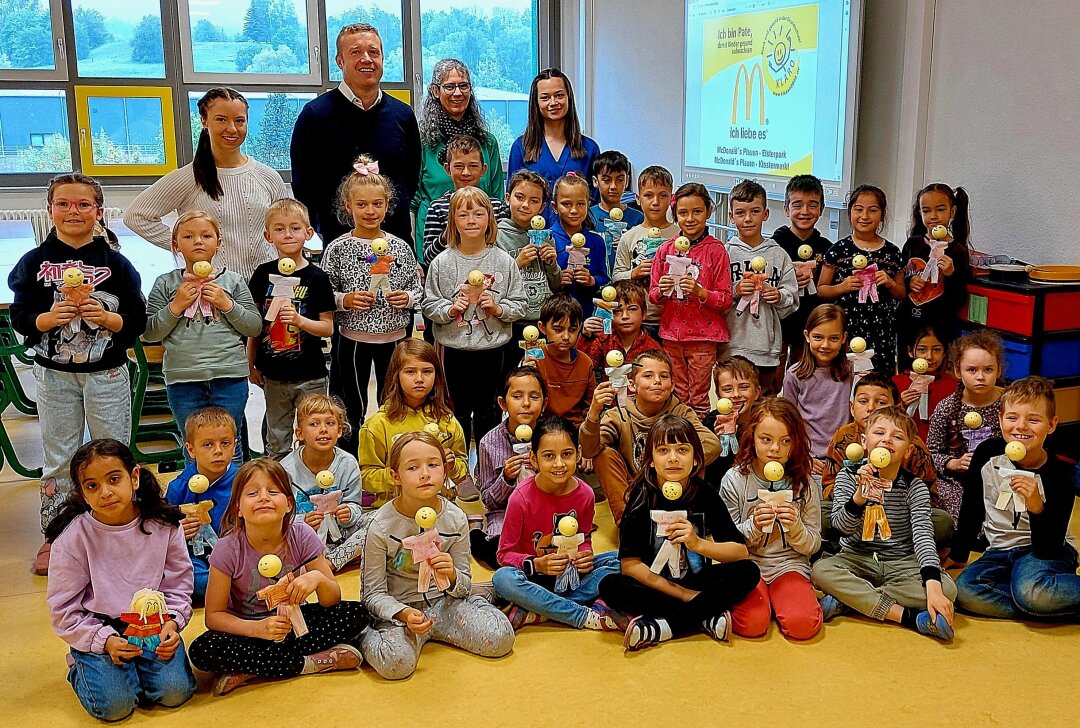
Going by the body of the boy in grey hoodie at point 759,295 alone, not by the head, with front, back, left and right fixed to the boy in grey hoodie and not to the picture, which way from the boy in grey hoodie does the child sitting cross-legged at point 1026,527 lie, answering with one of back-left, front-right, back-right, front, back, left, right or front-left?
front-left

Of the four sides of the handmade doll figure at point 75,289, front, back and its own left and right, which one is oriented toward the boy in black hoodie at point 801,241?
left

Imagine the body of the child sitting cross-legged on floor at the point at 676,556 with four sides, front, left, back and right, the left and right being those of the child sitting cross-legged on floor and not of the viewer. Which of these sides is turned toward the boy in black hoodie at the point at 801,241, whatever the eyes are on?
back

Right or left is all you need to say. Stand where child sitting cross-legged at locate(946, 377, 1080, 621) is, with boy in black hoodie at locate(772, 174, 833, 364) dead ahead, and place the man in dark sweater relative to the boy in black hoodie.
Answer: left

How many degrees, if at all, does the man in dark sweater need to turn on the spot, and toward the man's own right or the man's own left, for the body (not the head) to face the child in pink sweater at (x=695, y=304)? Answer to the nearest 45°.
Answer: approximately 90° to the man's own left

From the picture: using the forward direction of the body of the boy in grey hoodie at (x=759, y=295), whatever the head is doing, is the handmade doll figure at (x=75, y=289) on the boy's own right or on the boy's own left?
on the boy's own right

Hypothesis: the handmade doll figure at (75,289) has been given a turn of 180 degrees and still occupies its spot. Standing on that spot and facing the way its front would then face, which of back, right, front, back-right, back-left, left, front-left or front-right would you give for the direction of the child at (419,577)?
back-right

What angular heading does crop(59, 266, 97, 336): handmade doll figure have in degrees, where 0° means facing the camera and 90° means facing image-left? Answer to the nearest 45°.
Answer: approximately 0°

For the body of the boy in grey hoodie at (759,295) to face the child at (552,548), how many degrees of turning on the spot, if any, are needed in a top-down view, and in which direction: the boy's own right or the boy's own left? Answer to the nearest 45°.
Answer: approximately 45° to the boy's own right
